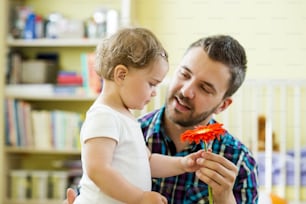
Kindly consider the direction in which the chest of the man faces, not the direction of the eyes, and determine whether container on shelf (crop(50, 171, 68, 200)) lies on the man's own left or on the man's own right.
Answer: on the man's own right

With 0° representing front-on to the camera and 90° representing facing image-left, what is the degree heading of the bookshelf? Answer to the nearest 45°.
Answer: approximately 0°

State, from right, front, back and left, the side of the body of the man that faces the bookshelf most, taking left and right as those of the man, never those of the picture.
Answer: right

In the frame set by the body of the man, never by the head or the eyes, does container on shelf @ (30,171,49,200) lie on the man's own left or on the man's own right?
on the man's own right

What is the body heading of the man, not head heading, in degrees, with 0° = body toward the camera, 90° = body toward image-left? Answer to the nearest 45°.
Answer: approximately 45°

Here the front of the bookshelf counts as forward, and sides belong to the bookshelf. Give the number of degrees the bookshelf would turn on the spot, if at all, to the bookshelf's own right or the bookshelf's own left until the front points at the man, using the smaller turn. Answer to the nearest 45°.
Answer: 0° — it already faces them
